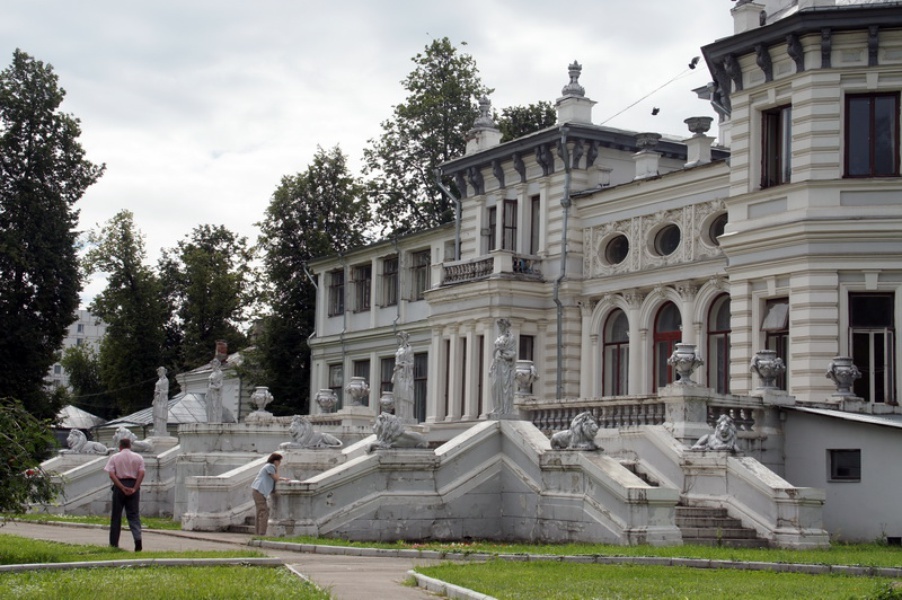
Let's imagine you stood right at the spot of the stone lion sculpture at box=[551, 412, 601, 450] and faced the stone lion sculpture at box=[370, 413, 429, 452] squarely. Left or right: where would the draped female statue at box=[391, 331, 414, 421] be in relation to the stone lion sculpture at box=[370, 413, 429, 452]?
right

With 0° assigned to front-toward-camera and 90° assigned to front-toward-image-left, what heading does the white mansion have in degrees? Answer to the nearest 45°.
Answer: approximately 45°

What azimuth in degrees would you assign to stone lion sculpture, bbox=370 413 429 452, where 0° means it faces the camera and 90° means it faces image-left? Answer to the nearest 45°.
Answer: approximately 90°

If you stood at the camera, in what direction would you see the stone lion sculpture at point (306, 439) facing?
facing to the left of the viewer

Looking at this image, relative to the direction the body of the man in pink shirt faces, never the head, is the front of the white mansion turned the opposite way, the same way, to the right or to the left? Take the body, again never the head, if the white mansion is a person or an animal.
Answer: to the left

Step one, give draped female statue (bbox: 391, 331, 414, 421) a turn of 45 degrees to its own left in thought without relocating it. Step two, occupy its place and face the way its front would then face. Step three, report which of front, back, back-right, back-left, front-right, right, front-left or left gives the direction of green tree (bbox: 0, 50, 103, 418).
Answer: back-right

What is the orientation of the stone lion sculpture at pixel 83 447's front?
to the viewer's left
